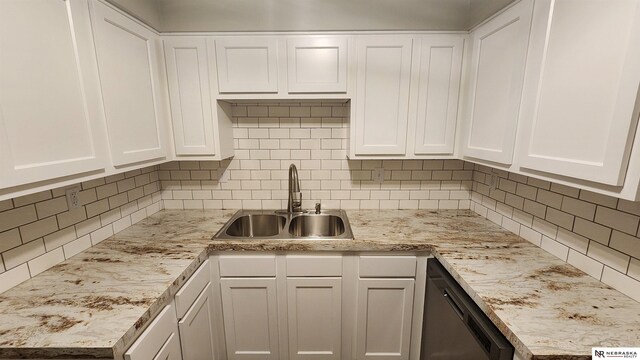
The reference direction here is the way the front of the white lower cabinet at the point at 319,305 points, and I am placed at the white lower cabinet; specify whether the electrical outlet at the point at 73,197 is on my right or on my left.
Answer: on my right

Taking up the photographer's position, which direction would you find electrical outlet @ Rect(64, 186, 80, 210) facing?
facing the viewer and to the right of the viewer

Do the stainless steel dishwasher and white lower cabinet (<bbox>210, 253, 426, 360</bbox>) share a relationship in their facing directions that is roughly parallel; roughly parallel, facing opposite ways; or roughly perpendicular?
roughly perpendicular

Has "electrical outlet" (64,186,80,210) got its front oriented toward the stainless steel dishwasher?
yes

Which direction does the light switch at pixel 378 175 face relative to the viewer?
toward the camera

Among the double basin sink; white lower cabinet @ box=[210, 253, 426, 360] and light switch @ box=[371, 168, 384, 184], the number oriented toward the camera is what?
3

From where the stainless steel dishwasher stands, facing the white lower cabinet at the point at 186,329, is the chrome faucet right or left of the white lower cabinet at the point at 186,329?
right

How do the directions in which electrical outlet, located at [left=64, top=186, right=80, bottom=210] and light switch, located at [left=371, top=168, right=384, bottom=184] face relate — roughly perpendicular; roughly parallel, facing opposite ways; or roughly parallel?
roughly perpendicular

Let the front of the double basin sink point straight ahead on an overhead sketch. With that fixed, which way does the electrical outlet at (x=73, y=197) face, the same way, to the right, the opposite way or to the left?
to the left

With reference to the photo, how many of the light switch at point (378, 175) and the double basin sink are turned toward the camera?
2

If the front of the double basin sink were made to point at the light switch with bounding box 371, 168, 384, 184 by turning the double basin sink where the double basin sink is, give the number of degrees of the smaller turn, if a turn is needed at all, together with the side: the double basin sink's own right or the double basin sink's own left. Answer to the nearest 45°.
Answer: approximately 90° to the double basin sink's own left
